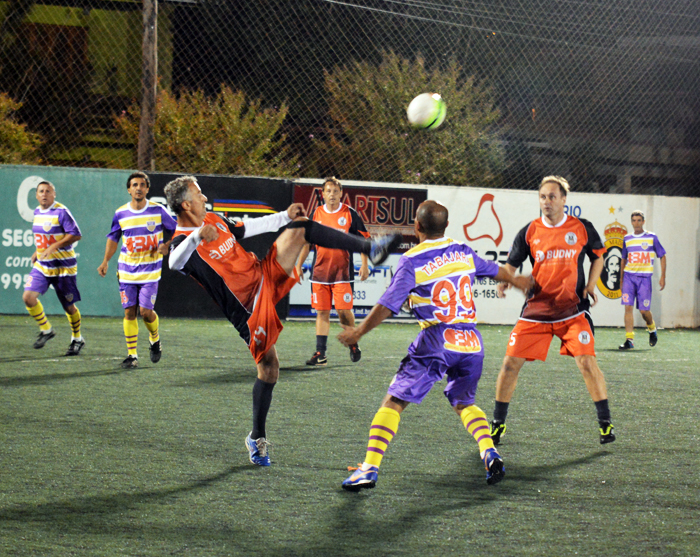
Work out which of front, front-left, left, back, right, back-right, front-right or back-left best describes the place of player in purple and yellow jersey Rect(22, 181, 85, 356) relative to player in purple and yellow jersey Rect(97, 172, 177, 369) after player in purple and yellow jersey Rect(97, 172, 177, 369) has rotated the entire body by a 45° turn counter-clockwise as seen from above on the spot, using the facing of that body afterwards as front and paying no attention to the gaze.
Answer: back

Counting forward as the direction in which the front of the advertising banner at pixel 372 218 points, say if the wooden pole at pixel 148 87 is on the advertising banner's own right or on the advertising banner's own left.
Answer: on the advertising banner's own right

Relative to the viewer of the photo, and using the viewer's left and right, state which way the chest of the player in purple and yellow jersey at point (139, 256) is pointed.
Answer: facing the viewer

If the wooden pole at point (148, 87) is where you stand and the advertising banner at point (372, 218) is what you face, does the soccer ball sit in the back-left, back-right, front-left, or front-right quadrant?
front-right

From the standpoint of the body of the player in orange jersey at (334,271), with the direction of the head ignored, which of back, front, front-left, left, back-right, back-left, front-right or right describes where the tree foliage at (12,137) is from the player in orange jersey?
back-right

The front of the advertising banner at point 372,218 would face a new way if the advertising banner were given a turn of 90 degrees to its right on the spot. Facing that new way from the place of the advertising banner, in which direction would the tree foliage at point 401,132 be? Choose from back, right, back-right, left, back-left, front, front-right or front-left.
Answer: right

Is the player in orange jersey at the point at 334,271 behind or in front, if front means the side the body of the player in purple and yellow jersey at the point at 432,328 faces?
in front

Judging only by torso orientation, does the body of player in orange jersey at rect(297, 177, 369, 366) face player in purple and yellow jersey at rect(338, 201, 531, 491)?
yes

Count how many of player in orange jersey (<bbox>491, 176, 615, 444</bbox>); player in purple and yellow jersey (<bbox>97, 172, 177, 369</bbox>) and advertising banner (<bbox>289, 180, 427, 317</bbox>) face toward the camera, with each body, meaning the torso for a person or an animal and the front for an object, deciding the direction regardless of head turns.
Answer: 3

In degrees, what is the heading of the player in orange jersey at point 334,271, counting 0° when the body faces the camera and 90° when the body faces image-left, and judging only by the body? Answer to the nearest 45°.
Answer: approximately 0°

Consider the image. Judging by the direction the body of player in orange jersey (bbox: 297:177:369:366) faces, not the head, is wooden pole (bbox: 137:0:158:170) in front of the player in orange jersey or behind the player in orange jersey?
behind

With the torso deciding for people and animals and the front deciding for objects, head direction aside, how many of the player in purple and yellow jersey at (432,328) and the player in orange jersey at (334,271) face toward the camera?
1

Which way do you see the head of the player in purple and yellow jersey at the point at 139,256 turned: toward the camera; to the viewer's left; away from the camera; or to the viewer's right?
toward the camera

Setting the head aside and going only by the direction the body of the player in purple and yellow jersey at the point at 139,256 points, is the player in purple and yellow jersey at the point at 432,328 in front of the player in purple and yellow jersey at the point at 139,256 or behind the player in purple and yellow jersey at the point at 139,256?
in front

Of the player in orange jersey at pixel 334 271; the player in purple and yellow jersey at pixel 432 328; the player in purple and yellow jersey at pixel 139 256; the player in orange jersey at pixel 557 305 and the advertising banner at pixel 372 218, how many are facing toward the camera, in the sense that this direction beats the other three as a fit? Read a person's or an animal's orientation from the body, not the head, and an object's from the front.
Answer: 4

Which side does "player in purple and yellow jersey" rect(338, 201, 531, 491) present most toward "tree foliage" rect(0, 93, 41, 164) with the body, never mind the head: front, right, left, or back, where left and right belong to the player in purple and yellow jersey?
front

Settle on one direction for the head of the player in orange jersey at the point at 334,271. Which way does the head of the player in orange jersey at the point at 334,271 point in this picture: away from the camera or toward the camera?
toward the camera

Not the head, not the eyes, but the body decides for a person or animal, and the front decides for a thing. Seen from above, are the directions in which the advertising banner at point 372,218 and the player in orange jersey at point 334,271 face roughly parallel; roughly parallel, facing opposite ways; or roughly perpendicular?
roughly parallel

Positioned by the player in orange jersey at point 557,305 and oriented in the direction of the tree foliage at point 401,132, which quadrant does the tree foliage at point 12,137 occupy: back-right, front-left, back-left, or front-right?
front-left

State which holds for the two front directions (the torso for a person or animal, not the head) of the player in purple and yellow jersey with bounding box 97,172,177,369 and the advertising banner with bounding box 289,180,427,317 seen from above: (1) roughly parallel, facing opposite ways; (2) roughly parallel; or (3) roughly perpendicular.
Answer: roughly parallel

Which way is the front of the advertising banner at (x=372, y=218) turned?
toward the camera

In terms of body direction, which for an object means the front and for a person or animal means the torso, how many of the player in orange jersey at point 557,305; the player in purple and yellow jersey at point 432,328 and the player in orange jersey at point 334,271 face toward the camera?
2

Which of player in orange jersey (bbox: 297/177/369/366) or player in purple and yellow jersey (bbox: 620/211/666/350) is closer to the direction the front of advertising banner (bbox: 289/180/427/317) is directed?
the player in orange jersey
